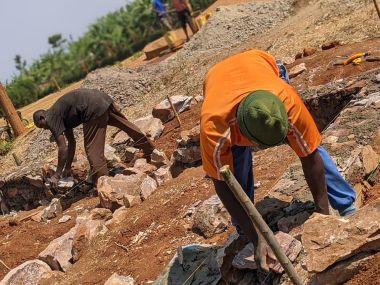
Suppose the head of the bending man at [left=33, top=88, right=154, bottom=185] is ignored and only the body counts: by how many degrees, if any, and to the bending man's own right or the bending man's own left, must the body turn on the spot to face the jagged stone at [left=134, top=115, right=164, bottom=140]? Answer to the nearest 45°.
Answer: approximately 135° to the bending man's own right

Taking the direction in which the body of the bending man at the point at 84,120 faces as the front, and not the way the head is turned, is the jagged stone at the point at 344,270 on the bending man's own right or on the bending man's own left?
on the bending man's own left

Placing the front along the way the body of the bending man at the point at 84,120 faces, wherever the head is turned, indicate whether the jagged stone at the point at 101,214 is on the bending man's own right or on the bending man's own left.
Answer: on the bending man's own left

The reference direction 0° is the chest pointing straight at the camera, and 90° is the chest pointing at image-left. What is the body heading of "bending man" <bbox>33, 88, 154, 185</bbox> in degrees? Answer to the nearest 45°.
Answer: approximately 90°

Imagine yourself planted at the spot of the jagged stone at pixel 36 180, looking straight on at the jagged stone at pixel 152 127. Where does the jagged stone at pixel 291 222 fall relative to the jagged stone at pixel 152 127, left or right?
right

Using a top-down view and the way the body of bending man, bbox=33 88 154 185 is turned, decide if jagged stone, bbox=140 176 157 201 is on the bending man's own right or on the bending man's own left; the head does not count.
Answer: on the bending man's own left

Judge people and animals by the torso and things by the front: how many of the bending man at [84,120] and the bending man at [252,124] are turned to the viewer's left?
1

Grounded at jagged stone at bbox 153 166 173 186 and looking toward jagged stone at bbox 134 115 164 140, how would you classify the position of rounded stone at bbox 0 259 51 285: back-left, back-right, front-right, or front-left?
back-left
